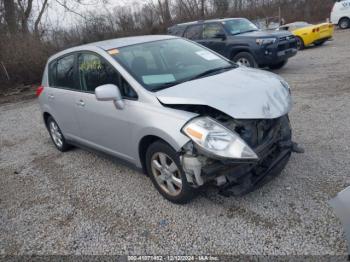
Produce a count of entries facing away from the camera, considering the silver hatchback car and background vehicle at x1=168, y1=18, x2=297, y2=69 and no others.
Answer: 0

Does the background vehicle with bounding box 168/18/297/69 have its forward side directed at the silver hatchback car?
no

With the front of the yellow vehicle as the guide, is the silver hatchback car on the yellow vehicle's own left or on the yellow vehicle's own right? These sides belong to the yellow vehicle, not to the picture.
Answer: on the yellow vehicle's own left

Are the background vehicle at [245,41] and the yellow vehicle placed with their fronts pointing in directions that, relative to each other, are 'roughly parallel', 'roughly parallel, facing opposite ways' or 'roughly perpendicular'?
roughly parallel, facing opposite ways

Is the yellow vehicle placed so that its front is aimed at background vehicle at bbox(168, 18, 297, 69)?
no

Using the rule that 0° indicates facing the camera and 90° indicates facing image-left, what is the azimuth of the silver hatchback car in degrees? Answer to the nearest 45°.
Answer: approximately 315°

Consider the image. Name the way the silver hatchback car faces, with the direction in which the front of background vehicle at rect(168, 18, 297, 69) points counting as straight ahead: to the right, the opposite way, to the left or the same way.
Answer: the same way

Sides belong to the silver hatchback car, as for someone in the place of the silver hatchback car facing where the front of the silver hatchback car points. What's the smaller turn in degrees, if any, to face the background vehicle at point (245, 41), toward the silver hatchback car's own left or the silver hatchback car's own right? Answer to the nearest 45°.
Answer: approximately 135° to the silver hatchback car's own left

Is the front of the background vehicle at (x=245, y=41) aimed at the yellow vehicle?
no

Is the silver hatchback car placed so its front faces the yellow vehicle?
no
